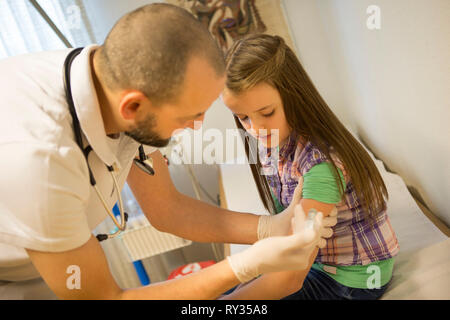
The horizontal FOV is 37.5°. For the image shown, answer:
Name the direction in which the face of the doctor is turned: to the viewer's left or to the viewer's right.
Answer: to the viewer's right

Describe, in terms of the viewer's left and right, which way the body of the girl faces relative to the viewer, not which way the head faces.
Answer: facing the viewer and to the left of the viewer

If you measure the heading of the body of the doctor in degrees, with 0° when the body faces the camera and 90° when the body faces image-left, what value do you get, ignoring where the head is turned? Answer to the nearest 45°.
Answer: approximately 270°

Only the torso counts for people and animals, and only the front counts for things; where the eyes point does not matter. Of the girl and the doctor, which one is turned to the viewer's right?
the doctor

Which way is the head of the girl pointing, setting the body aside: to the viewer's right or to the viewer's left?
to the viewer's left

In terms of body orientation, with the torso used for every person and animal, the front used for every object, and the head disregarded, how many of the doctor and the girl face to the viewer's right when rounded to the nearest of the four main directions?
1
